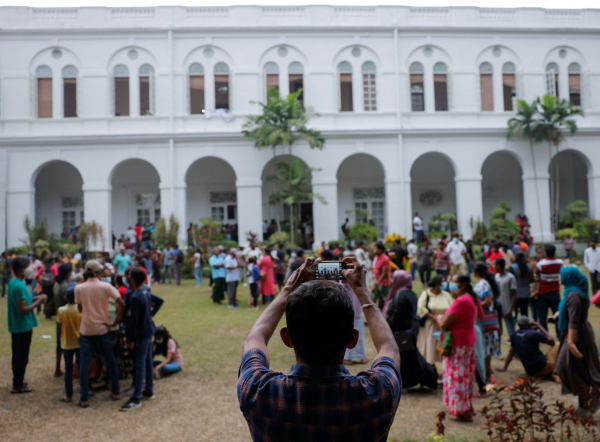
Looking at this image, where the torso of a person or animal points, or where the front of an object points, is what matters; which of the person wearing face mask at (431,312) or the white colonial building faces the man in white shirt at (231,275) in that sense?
the white colonial building

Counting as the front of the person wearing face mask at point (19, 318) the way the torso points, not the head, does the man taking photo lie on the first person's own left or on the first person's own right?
on the first person's own right

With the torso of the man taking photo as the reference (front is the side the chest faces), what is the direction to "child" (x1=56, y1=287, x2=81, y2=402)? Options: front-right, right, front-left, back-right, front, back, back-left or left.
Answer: front-left

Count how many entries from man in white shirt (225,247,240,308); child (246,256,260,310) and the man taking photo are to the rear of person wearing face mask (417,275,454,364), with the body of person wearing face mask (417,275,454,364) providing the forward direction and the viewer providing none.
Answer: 2

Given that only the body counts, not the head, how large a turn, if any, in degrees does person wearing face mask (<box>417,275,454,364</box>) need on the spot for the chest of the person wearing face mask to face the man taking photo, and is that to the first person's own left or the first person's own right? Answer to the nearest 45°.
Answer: approximately 45° to the first person's own right

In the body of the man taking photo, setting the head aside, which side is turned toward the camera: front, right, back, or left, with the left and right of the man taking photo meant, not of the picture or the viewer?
back

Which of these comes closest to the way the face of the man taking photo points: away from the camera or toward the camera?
away from the camera

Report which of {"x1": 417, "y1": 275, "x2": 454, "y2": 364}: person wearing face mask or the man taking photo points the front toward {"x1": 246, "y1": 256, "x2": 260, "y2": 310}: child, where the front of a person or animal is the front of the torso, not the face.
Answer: the man taking photo

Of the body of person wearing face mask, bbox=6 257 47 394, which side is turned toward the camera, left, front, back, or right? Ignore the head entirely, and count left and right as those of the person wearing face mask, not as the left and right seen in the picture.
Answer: right
